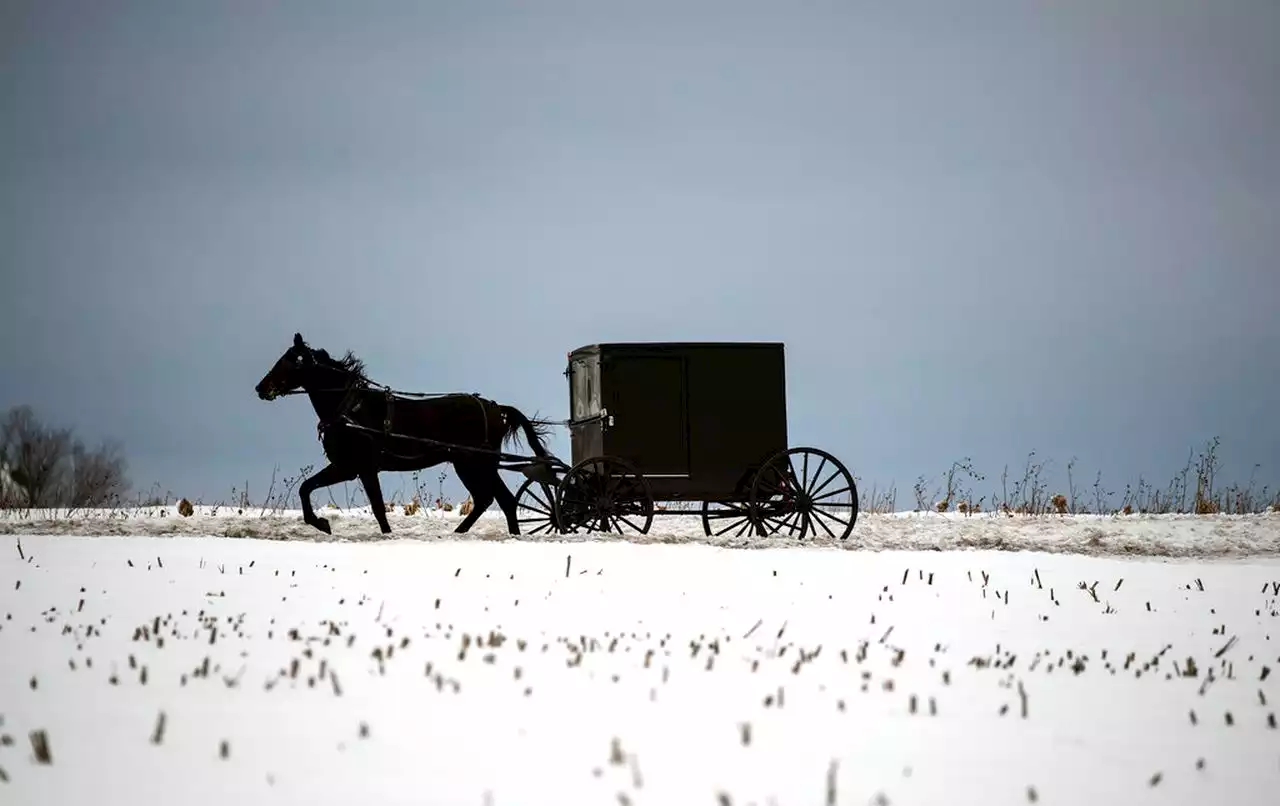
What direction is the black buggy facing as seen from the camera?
to the viewer's left

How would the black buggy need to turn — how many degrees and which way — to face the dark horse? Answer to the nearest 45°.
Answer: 0° — it already faces it

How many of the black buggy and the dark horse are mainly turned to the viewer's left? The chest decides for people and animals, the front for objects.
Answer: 2

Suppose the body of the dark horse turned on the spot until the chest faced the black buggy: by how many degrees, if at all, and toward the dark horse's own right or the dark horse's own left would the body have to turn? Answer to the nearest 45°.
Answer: approximately 135° to the dark horse's own left

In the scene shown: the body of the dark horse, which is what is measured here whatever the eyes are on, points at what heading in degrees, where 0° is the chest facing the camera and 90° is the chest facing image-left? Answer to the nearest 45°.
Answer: approximately 90°
